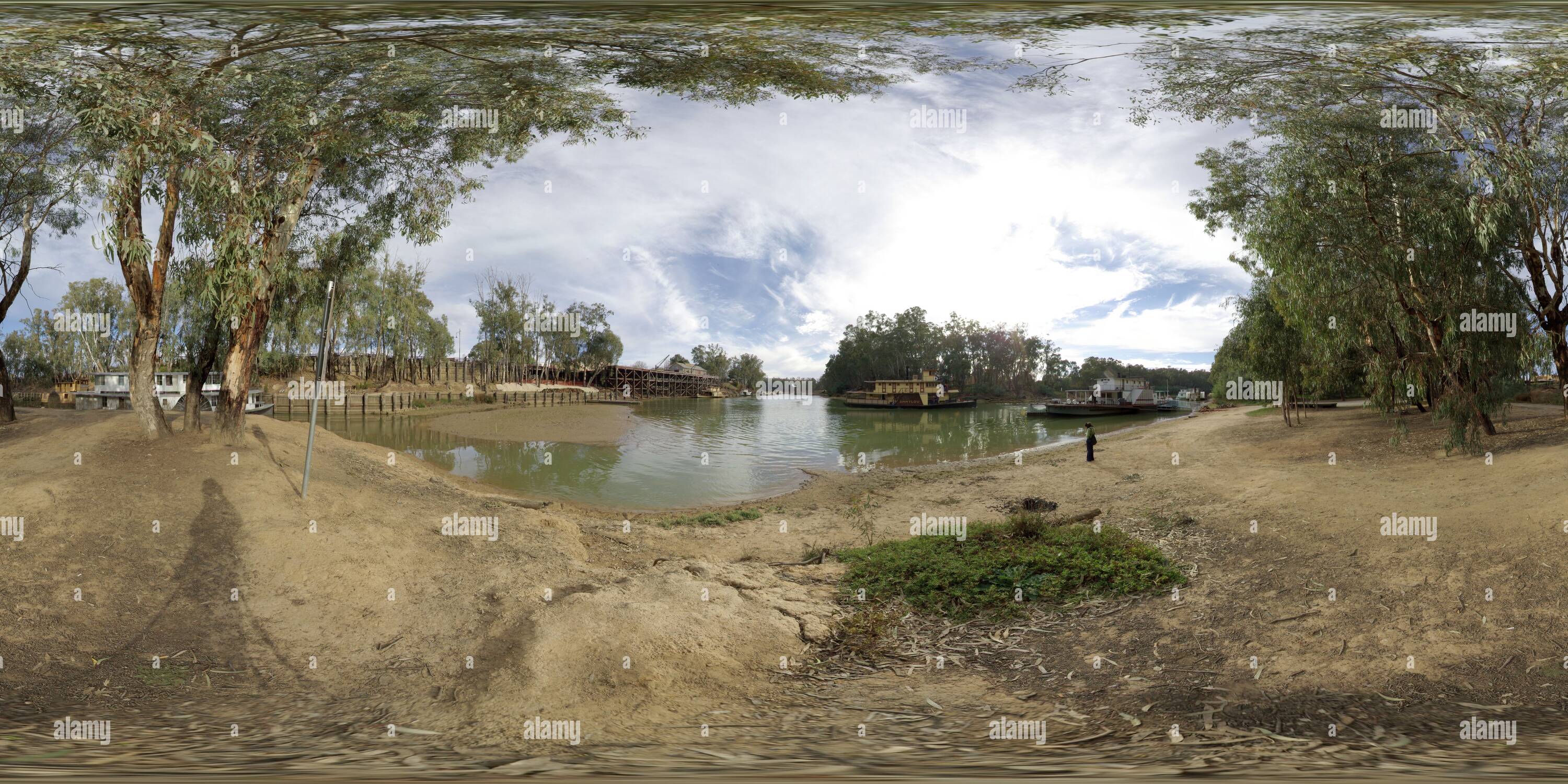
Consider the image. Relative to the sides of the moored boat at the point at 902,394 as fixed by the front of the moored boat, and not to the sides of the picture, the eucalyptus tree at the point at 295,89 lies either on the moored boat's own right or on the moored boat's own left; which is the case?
on the moored boat's own right

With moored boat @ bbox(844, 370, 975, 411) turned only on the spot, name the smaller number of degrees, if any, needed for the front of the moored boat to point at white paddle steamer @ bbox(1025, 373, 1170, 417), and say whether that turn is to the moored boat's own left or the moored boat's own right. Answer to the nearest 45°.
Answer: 0° — it already faces it

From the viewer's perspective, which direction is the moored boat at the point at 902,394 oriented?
to the viewer's right

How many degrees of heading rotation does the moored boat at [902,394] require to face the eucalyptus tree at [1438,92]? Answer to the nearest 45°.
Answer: approximately 90° to its right

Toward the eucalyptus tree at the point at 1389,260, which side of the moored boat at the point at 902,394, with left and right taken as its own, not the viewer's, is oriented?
right

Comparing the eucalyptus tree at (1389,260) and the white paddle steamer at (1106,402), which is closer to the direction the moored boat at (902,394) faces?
the white paddle steamer

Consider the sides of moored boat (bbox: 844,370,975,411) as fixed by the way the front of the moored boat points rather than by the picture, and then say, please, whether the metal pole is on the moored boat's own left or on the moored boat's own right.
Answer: on the moored boat's own right
